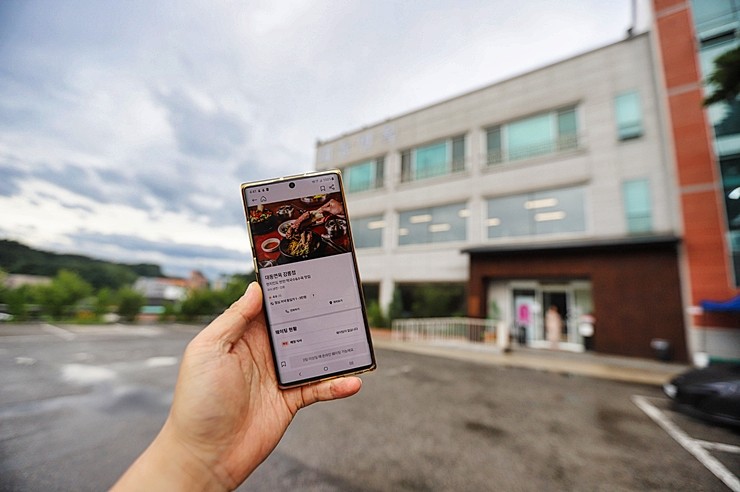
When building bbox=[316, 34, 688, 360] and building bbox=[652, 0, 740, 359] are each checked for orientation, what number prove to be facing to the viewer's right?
0

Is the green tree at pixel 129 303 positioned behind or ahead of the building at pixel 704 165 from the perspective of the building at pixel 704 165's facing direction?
ahead

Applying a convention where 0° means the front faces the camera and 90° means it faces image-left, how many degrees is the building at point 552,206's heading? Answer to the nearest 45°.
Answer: approximately 45°

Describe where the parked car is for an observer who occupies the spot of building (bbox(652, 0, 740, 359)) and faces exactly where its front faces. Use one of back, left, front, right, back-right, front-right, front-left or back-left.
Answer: front-left

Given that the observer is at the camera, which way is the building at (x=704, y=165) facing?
facing the viewer and to the left of the viewer

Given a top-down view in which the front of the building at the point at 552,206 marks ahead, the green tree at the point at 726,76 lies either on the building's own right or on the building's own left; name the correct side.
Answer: on the building's own left

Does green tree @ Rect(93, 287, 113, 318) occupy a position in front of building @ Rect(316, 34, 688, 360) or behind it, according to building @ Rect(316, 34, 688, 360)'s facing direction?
in front

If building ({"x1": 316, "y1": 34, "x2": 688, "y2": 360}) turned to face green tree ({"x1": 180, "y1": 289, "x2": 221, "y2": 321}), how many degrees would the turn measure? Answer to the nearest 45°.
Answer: approximately 45° to its right
